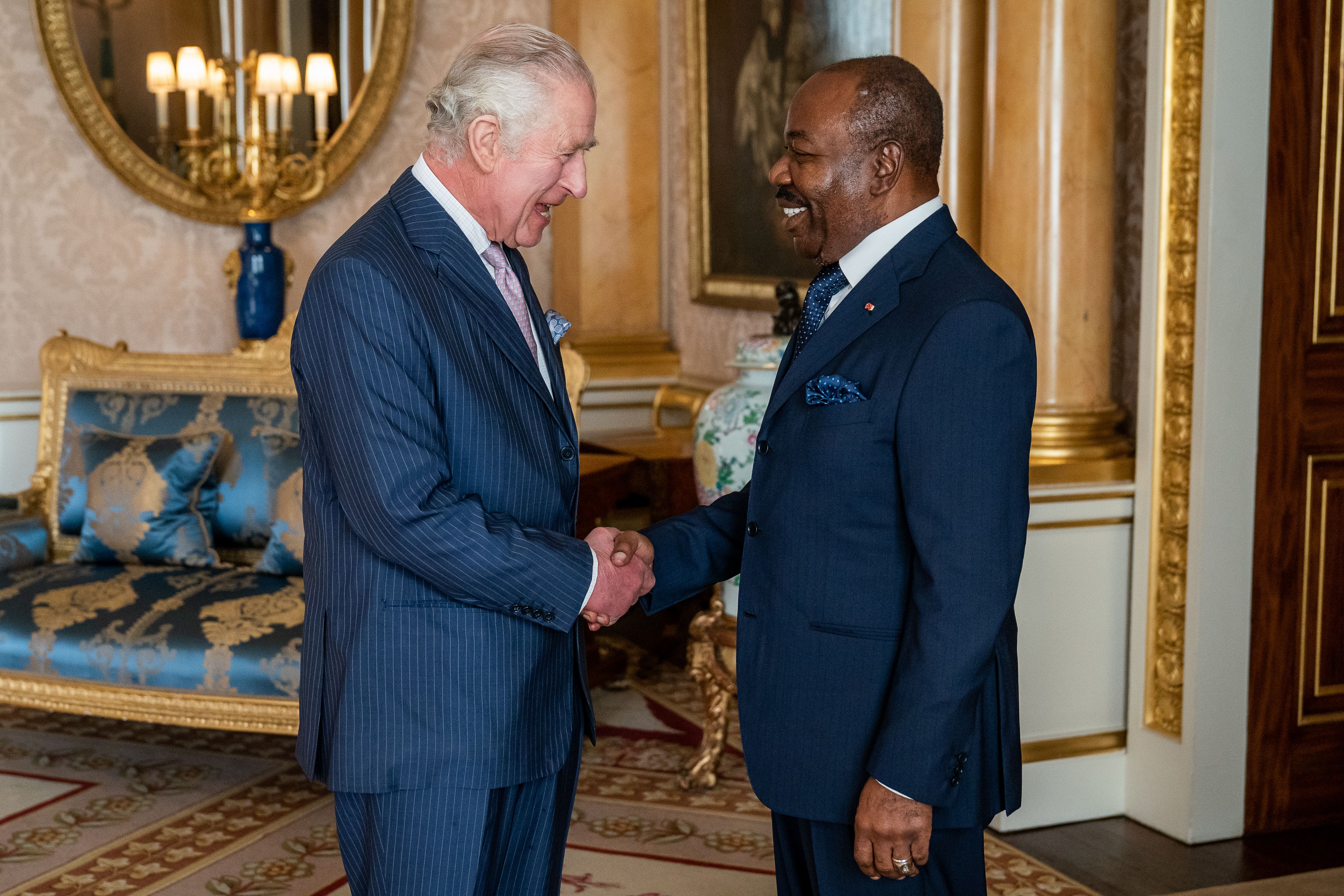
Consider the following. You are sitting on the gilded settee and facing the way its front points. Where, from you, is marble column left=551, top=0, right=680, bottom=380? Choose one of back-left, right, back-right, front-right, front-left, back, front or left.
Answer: back-left

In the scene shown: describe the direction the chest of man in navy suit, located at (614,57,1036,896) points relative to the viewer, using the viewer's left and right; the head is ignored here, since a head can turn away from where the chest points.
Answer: facing to the left of the viewer

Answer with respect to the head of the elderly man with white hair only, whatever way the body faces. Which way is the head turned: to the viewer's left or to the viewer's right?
to the viewer's right

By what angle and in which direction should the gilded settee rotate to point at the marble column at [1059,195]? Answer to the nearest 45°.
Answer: approximately 45° to its left

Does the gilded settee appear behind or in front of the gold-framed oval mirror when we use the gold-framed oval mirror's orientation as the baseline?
in front

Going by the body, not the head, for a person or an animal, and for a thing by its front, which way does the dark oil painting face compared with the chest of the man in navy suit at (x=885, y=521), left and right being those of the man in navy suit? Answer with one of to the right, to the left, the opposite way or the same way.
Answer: to the left

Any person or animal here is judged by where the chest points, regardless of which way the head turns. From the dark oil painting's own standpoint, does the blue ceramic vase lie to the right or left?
on its right

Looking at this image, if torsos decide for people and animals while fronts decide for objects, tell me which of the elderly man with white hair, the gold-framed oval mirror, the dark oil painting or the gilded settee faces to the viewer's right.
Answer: the elderly man with white hair

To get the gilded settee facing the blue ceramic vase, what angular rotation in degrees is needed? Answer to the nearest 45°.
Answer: approximately 180°

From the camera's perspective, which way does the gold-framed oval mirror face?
toward the camera

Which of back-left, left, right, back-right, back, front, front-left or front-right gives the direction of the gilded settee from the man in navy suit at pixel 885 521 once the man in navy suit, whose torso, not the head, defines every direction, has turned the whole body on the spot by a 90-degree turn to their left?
back-right

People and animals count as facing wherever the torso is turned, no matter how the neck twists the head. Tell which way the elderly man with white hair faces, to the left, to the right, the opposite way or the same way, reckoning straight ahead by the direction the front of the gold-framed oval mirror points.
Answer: to the left

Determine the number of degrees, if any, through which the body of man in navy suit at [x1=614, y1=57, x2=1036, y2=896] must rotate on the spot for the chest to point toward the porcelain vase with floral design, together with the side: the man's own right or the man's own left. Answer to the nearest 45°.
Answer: approximately 90° to the man's own right

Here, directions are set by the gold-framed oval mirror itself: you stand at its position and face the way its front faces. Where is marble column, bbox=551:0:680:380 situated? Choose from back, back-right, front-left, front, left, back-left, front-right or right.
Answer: left

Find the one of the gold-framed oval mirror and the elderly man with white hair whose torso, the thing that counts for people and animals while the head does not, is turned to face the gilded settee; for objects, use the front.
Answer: the gold-framed oval mirror

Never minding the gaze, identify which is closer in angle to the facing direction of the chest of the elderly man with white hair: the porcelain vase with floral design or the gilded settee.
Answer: the porcelain vase with floral design

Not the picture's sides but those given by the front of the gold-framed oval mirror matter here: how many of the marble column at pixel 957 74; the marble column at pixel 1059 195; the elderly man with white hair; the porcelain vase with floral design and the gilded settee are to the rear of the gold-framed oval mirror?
0

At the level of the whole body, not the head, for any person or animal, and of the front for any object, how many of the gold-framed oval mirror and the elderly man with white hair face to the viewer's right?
1
